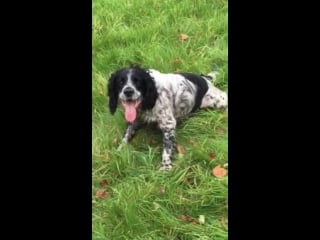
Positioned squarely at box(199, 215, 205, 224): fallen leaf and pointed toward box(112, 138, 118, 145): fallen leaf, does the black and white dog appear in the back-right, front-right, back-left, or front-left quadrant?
front-right

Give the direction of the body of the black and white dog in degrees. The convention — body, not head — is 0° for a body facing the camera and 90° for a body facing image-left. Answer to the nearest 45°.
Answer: approximately 45°
